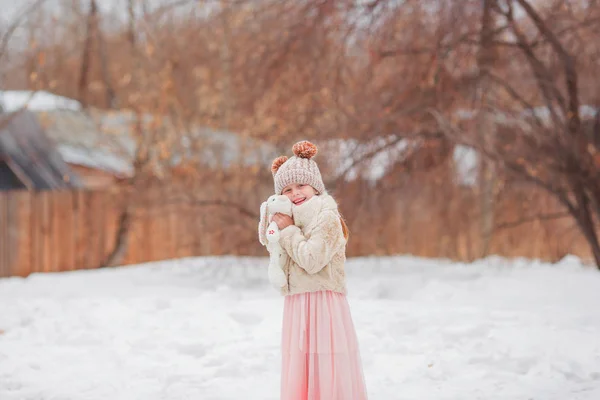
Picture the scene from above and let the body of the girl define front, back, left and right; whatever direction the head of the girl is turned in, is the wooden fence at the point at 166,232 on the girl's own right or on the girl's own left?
on the girl's own right

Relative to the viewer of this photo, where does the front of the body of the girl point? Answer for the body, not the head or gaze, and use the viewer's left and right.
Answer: facing the viewer and to the left of the viewer
